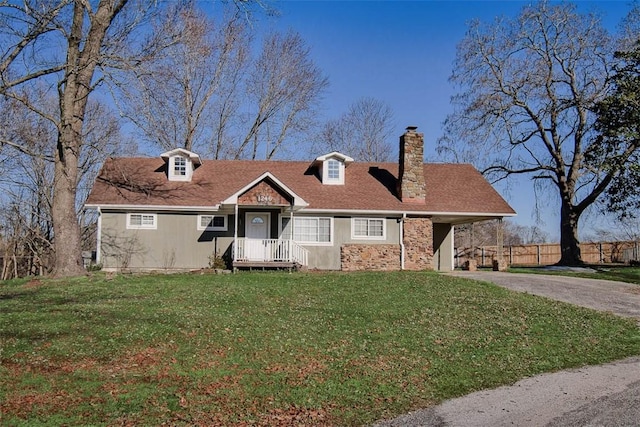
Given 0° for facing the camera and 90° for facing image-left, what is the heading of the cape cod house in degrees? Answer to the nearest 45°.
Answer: approximately 0°

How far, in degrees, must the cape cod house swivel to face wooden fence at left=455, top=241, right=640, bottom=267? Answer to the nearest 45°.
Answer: approximately 135° to its left
